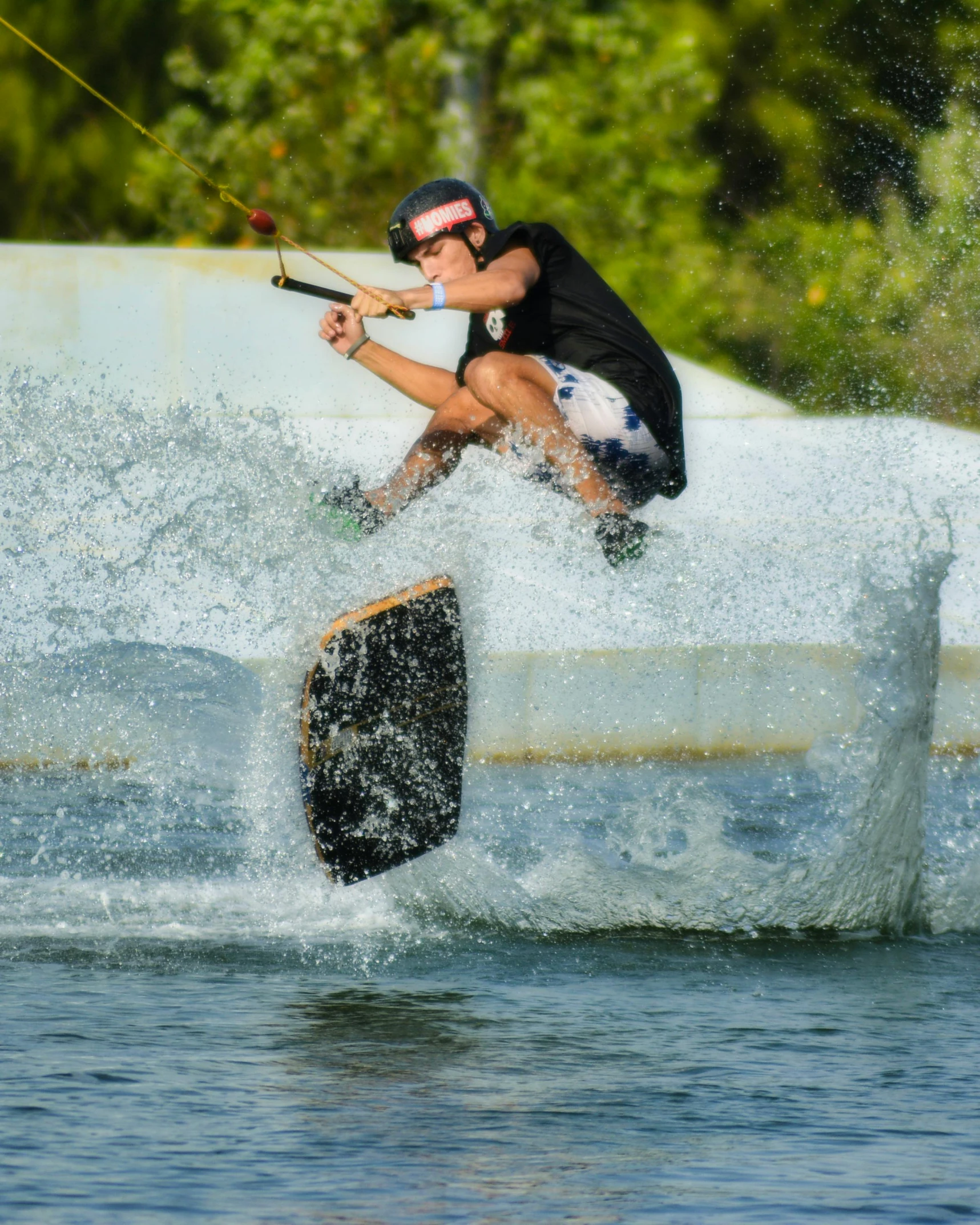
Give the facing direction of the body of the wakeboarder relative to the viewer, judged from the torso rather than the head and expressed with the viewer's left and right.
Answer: facing the viewer and to the left of the viewer

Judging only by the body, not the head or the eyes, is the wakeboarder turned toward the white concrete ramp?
no

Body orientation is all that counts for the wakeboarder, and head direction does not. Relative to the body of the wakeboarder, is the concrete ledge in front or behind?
behind
